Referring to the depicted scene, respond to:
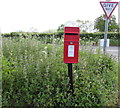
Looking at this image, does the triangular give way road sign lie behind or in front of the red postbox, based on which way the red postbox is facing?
behind

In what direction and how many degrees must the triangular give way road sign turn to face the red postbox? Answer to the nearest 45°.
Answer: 0° — it already faces it

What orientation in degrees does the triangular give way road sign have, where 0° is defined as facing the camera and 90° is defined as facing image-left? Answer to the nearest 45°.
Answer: approximately 0°

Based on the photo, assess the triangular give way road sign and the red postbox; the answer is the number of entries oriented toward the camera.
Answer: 2

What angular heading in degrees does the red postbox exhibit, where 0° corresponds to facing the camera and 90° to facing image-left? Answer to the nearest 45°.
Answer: approximately 0°
